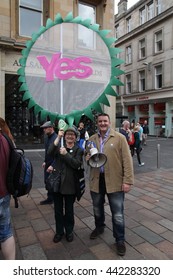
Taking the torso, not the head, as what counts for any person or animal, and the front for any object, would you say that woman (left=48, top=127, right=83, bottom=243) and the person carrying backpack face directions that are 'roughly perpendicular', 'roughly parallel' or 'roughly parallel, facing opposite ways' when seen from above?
roughly perpendicular

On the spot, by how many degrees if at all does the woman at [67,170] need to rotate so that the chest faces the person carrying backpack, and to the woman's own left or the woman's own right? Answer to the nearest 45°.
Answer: approximately 45° to the woman's own right

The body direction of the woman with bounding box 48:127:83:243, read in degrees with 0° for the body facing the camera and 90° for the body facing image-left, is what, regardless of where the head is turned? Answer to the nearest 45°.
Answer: approximately 0°

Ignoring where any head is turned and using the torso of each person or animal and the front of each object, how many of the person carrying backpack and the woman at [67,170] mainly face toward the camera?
1

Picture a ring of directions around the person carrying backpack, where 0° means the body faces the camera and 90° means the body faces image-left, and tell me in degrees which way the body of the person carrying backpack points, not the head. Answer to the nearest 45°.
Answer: approximately 90°
